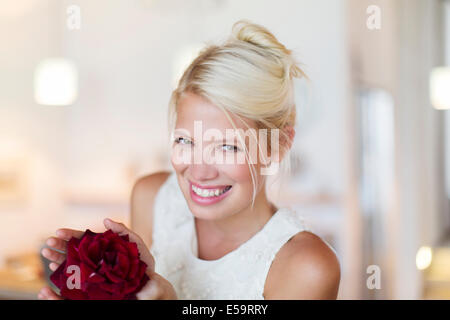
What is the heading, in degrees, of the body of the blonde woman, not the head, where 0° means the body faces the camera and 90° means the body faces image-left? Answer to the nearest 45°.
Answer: approximately 45°

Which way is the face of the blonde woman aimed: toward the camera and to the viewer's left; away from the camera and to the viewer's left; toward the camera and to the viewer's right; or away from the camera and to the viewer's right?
toward the camera and to the viewer's left
